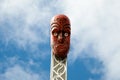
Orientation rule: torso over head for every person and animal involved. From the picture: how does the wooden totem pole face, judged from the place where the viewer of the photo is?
facing the viewer
